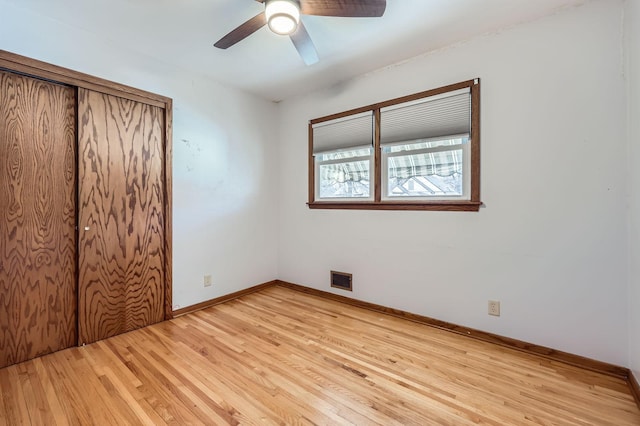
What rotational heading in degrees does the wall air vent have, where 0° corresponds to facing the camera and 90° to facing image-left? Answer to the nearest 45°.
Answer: approximately 45°

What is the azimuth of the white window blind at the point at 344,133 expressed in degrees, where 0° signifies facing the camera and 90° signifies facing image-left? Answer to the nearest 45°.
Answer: approximately 45°

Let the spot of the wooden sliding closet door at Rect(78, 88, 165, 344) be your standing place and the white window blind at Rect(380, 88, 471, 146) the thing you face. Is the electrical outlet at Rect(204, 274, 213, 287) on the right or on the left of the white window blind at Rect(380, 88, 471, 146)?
left

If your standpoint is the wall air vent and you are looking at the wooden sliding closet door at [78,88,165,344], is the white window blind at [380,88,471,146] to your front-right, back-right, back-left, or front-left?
back-left

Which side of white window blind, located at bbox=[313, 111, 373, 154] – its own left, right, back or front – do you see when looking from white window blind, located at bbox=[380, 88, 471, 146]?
left

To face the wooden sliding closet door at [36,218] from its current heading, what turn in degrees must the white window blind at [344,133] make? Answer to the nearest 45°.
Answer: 0° — it already faces it

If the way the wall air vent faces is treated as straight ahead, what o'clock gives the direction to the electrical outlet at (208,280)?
The electrical outlet is roughly at 1 o'clock from the wall air vent.
